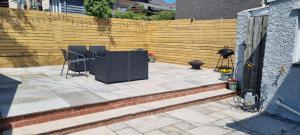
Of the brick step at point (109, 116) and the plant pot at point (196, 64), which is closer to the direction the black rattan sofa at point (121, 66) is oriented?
the plant pot

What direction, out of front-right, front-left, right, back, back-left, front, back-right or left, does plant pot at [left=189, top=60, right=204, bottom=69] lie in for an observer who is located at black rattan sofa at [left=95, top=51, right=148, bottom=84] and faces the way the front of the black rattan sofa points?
right

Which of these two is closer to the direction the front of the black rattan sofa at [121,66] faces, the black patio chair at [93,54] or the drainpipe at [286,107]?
the black patio chair

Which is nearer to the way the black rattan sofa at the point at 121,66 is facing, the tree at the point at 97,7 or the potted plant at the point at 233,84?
the tree

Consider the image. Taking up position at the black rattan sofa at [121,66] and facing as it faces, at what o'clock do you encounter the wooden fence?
The wooden fence is roughly at 1 o'clock from the black rattan sofa.

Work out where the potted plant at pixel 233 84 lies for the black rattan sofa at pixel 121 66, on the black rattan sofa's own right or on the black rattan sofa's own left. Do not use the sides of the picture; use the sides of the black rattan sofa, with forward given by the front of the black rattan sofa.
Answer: on the black rattan sofa's own right

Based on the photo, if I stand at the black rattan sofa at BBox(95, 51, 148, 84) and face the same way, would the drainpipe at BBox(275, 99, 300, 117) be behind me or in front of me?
behind

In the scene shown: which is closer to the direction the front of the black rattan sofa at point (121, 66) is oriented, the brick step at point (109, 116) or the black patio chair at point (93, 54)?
the black patio chair

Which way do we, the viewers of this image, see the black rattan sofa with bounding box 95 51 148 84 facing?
facing away from the viewer and to the left of the viewer

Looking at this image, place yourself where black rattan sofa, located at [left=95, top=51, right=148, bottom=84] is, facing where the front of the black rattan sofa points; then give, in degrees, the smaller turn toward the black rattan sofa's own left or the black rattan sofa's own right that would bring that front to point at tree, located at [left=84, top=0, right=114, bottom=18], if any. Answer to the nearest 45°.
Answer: approximately 45° to the black rattan sofa's own right

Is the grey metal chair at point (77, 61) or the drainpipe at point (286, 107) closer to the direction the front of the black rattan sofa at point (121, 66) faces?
the grey metal chair
